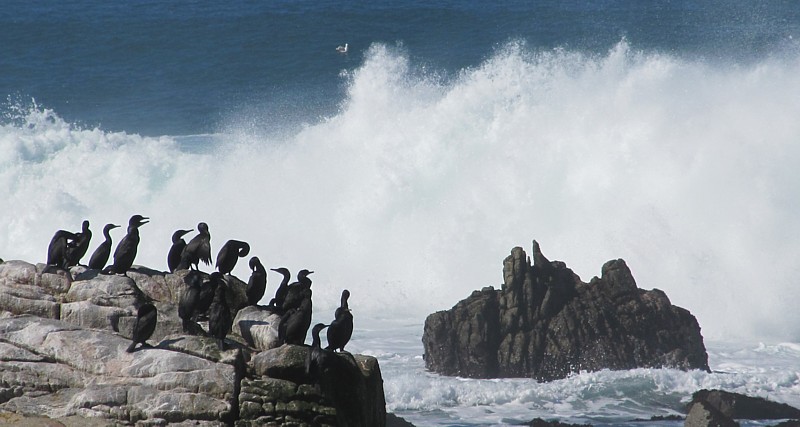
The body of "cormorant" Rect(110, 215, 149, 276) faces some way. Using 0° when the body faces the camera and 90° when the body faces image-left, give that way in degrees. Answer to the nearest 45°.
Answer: approximately 270°

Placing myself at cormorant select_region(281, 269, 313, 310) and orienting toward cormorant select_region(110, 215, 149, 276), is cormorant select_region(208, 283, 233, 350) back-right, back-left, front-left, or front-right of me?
front-left

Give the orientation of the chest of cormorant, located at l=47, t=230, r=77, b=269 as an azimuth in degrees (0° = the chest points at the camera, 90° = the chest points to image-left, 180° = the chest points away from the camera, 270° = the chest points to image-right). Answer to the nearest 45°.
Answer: approximately 270°

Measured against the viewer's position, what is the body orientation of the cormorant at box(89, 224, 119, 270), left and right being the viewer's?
facing to the right of the viewer
